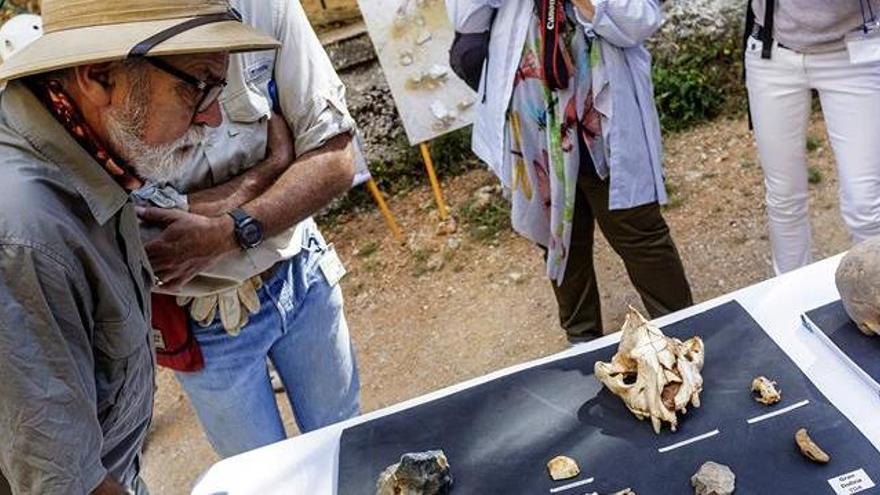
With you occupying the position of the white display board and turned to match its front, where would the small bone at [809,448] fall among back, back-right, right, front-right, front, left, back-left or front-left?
front

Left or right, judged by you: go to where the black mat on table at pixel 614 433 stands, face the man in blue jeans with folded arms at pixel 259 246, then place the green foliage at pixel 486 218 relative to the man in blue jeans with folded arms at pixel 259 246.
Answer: right

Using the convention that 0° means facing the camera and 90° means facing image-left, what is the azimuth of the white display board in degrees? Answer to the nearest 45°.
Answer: approximately 0°

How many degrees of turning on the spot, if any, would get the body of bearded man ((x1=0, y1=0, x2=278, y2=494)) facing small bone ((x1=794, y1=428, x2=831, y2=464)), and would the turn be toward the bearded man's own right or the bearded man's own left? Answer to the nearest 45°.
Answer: approximately 45° to the bearded man's own right

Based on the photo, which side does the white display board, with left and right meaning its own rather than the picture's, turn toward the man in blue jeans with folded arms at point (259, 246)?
front

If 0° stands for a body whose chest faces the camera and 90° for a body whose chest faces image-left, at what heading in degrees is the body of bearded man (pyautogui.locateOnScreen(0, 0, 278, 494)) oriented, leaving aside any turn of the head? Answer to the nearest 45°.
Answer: approximately 270°

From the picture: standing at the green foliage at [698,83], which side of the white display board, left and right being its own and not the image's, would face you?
left

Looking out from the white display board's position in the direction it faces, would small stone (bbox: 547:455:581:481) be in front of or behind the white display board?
in front

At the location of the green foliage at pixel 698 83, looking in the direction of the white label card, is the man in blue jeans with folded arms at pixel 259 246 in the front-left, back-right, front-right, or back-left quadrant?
front-right

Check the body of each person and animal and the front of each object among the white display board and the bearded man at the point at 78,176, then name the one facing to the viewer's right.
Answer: the bearded man

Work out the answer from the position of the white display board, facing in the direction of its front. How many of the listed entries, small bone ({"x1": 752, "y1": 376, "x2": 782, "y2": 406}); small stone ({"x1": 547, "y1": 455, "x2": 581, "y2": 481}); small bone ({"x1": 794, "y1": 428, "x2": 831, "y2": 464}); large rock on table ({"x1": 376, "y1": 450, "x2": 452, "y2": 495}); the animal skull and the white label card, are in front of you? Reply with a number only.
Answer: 6

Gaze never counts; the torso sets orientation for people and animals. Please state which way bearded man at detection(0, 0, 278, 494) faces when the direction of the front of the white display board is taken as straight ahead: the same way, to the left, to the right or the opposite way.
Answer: to the left

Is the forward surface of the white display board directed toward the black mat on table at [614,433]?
yes

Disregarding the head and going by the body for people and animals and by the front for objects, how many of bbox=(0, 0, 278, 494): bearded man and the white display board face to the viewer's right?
1

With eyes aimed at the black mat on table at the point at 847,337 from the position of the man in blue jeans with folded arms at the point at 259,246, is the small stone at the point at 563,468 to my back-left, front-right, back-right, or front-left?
front-right

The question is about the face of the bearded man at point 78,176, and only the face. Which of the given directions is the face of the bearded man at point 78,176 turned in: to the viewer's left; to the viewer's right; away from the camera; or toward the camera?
to the viewer's right
